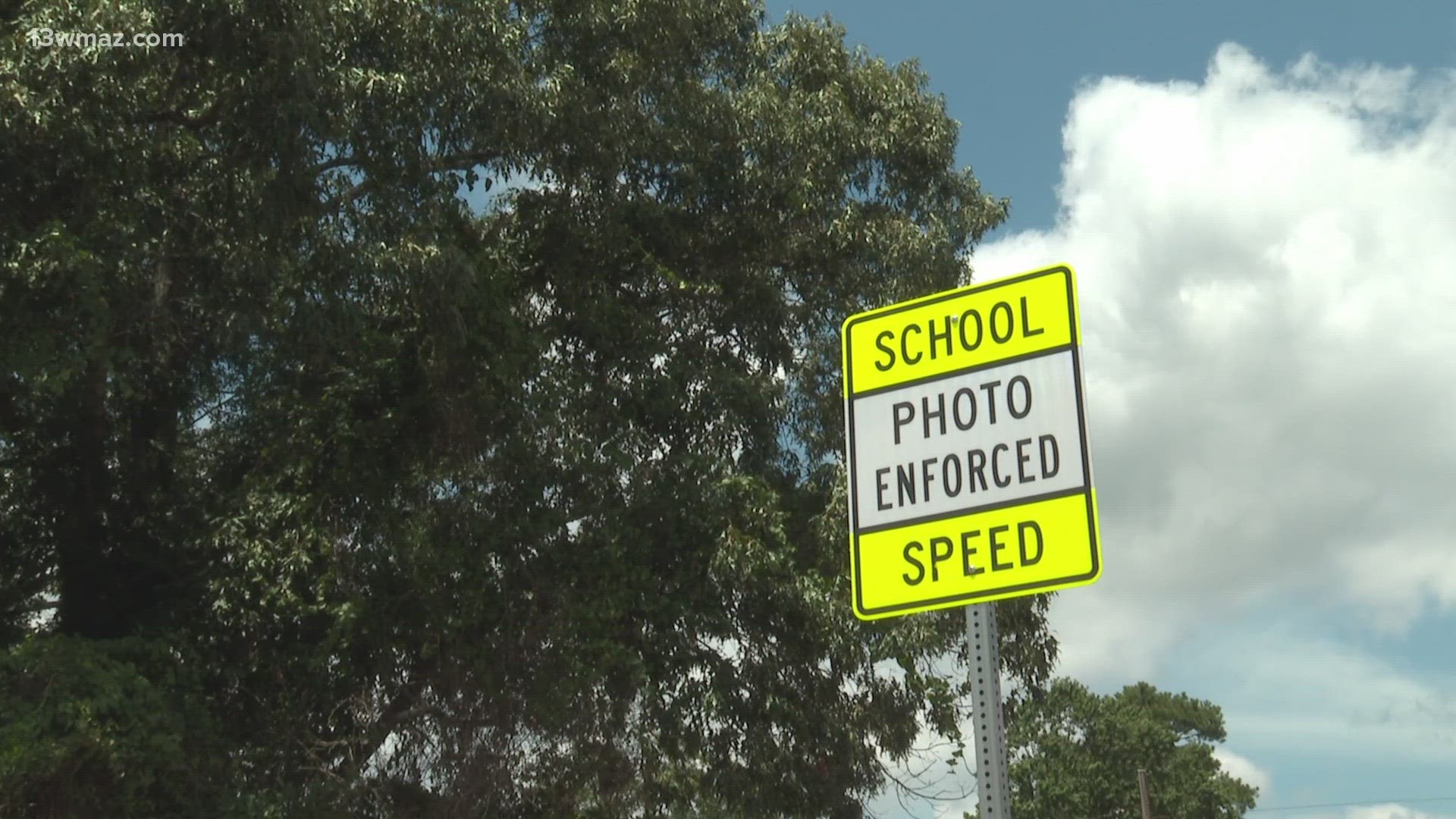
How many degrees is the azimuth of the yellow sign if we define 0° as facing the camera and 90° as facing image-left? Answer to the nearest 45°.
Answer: approximately 45°
